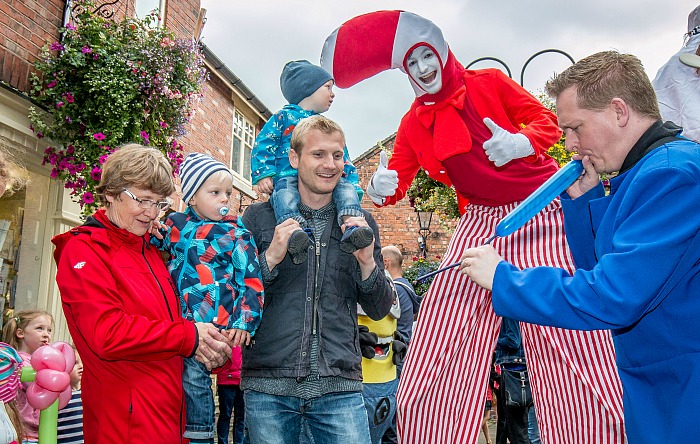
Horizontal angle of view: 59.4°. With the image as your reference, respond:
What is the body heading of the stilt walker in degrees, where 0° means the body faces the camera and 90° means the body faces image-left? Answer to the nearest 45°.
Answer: approximately 0°

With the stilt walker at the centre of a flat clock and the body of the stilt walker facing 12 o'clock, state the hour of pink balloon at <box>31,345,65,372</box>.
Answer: The pink balloon is roughly at 2 o'clock from the stilt walker.

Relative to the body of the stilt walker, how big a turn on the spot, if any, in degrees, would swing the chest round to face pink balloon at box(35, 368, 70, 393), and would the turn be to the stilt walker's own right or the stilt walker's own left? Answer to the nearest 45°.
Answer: approximately 45° to the stilt walker's own right

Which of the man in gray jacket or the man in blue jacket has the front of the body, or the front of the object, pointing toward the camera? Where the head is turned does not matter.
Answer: the man in gray jacket

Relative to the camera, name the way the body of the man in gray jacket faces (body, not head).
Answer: toward the camera

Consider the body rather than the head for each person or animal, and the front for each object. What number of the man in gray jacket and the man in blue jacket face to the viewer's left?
1

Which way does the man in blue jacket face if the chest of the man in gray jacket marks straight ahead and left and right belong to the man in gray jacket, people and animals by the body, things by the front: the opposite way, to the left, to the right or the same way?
to the right

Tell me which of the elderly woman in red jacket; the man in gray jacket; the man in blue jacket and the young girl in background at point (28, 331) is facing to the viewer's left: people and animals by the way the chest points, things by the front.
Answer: the man in blue jacket

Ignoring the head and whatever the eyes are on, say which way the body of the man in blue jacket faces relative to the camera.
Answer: to the viewer's left

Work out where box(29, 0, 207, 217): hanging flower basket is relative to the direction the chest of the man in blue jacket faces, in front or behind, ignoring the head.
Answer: in front

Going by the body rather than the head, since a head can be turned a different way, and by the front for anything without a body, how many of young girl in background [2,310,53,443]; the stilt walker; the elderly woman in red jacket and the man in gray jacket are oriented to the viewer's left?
0

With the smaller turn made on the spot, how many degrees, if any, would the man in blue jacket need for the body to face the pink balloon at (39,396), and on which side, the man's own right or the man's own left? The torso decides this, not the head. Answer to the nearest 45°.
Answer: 0° — they already face it

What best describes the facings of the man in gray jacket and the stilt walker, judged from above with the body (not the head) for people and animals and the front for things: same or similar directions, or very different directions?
same or similar directions

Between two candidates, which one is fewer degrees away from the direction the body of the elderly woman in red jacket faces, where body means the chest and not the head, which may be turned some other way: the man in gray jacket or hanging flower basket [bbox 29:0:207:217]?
the man in gray jacket

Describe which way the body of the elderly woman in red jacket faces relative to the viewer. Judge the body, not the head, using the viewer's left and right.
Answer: facing the viewer and to the right of the viewer
